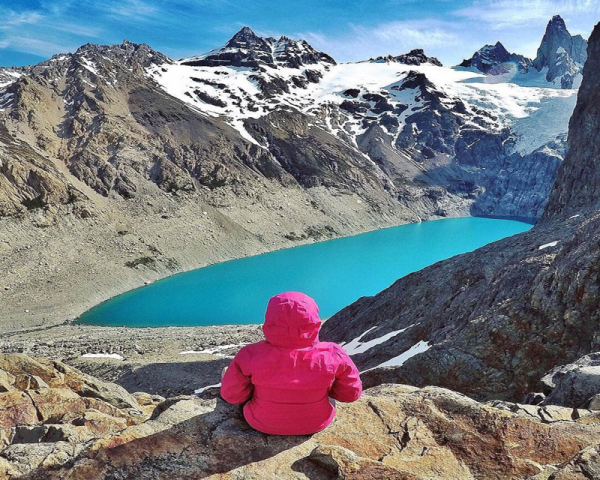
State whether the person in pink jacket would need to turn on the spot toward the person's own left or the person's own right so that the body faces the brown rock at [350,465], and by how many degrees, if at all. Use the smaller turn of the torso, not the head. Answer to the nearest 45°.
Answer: approximately 135° to the person's own right

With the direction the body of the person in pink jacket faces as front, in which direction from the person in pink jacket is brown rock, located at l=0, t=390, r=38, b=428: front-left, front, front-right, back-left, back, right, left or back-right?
front-left

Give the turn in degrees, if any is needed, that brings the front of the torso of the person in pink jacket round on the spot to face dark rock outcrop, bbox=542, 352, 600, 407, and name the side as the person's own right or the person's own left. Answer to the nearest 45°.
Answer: approximately 45° to the person's own right

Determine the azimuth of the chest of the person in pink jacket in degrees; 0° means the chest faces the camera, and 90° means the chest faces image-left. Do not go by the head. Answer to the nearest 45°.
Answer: approximately 180°

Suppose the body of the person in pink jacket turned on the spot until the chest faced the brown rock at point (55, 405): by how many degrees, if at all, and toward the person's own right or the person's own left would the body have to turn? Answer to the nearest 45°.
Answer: approximately 45° to the person's own left

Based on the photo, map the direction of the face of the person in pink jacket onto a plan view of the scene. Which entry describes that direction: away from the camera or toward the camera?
away from the camera

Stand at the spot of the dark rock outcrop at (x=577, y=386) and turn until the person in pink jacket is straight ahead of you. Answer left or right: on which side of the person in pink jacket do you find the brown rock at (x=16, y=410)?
right
